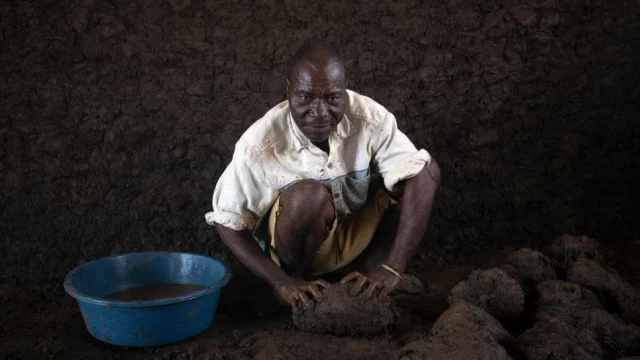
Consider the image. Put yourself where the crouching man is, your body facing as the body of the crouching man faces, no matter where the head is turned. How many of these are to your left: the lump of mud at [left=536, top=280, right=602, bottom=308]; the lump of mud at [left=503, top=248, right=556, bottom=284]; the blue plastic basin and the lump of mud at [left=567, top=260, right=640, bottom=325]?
3

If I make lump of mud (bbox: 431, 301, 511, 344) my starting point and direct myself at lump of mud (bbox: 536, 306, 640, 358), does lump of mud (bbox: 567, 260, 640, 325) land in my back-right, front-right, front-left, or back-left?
front-left

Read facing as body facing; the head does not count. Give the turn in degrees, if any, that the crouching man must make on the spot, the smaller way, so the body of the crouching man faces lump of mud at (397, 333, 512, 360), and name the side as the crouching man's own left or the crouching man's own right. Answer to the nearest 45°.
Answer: approximately 45° to the crouching man's own left

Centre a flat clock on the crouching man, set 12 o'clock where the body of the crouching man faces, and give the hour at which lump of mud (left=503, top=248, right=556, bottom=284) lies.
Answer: The lump of mud is roughly at 9 o'clock from the crouching man.

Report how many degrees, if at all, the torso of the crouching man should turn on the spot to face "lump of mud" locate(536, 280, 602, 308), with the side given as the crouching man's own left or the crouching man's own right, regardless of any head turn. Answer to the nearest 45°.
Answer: approximately 90° to the crouching man's own left

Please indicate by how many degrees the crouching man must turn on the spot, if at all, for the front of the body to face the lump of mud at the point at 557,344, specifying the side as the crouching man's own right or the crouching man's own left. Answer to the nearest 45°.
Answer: approximately 45° to the crouching man's own left

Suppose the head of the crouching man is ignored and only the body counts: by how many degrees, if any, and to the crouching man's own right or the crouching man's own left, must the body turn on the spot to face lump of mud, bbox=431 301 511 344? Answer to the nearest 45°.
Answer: approximately 45° to the crouching man's own left

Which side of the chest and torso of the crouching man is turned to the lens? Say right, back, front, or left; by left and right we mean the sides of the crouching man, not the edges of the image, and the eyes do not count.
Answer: front

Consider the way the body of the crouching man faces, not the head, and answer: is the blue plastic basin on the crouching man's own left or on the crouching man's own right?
on the crouching man's own right

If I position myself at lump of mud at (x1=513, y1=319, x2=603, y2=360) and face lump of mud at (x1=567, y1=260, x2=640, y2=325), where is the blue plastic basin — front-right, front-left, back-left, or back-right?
back-left

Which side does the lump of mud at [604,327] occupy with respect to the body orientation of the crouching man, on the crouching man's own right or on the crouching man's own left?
on the crouching man's own left

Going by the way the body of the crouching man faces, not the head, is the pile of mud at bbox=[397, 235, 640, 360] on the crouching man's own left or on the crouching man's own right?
on the crouching man's own left

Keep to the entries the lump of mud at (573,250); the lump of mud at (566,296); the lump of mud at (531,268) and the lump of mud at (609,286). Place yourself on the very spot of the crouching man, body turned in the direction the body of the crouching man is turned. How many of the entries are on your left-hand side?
4
